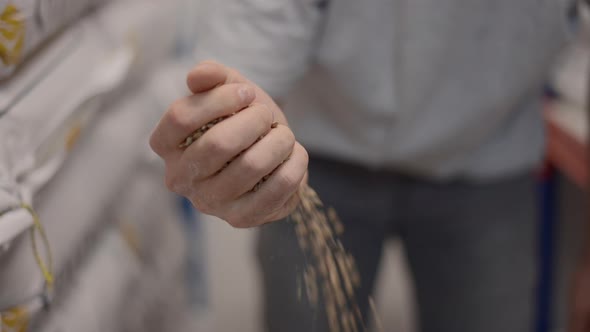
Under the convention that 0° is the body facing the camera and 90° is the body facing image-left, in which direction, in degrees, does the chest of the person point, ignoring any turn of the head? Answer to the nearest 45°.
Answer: approximately 0°
